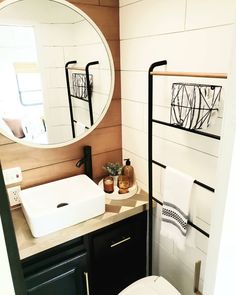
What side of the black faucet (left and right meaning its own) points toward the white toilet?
left

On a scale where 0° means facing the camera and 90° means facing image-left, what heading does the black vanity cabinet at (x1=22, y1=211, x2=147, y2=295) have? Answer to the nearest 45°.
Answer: approximately 315°

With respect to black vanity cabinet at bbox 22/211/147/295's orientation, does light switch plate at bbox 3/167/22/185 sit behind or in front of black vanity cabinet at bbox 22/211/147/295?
behind

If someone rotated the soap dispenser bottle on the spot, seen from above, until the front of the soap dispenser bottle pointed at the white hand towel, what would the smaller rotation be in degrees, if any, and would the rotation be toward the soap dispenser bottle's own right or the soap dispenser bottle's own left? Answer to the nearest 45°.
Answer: approximately 135° to the soap dispenser bottle's own left

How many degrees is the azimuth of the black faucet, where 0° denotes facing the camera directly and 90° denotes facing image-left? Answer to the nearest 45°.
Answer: approximately 45°

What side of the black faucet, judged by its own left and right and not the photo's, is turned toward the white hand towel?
left
